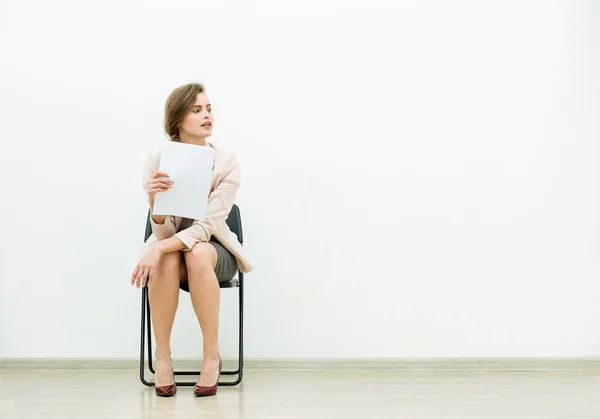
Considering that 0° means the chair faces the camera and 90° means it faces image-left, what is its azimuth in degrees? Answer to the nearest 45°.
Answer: approximately 0°

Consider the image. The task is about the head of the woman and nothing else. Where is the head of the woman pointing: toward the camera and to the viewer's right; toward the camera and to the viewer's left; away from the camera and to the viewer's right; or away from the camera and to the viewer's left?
toward the camera and to the viewer's right
